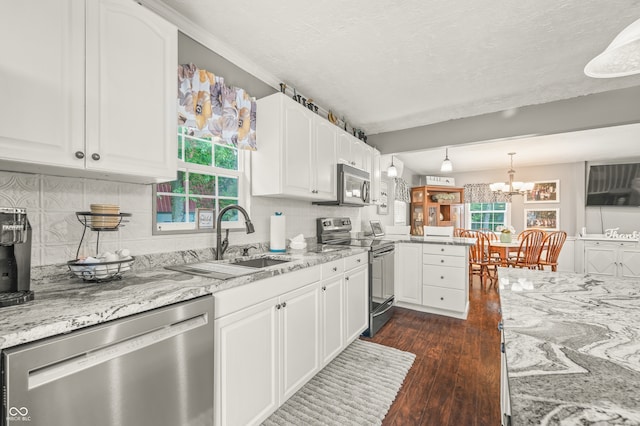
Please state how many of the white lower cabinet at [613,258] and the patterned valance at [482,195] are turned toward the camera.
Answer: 2

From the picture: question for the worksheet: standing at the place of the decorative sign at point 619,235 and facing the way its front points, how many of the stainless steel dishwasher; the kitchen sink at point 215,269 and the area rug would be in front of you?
3

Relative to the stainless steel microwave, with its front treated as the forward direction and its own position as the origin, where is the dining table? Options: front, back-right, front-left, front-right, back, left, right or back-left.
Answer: left

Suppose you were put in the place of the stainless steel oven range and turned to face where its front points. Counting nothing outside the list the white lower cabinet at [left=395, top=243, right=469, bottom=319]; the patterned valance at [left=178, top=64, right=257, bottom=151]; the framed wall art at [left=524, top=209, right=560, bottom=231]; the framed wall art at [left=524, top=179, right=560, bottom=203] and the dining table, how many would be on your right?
1

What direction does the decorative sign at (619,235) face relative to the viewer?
toward the camera

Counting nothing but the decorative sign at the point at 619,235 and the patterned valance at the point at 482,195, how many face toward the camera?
2

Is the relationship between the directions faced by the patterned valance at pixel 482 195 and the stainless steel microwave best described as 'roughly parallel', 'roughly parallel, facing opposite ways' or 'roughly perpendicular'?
roughly perpendicular

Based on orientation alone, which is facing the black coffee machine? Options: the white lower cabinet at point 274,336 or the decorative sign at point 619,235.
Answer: the decorative sign

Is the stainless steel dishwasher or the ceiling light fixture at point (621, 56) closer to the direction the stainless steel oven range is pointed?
the ceiling light fixture

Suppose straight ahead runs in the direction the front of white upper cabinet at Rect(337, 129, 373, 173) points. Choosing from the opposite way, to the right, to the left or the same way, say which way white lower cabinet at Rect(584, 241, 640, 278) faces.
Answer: to the right

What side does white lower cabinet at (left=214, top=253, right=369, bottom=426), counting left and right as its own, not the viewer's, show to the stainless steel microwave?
left

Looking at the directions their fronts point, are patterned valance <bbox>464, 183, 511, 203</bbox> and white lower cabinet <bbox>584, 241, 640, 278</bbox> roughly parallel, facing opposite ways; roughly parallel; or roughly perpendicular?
roughly parallel

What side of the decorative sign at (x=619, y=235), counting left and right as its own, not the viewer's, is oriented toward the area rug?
front

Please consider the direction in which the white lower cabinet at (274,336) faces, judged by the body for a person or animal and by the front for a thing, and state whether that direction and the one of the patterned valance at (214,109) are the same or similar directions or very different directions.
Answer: same or similar directions

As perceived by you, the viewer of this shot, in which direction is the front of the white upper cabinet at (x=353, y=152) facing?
facing the viewer and to the right of the viewer

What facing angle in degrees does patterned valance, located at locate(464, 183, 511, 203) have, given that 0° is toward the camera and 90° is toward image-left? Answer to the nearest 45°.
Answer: approximately 0°
